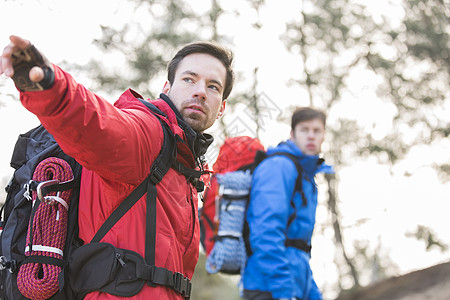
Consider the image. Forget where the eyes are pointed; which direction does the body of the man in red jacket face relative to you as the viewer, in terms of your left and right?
facing the viewer and to the right of the viewer

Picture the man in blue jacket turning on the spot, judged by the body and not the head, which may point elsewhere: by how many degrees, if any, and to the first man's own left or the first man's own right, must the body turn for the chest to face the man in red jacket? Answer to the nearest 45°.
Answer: approximately 45° to the first man's own right

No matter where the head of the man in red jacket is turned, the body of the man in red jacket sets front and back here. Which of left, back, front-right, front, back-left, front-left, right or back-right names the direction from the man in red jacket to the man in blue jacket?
left

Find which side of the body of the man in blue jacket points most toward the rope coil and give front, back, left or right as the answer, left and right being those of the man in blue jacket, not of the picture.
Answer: right

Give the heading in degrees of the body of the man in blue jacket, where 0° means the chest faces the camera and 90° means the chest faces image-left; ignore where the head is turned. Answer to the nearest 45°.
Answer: approximately 315°

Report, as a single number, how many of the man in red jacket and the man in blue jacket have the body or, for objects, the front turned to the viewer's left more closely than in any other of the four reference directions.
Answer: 0
